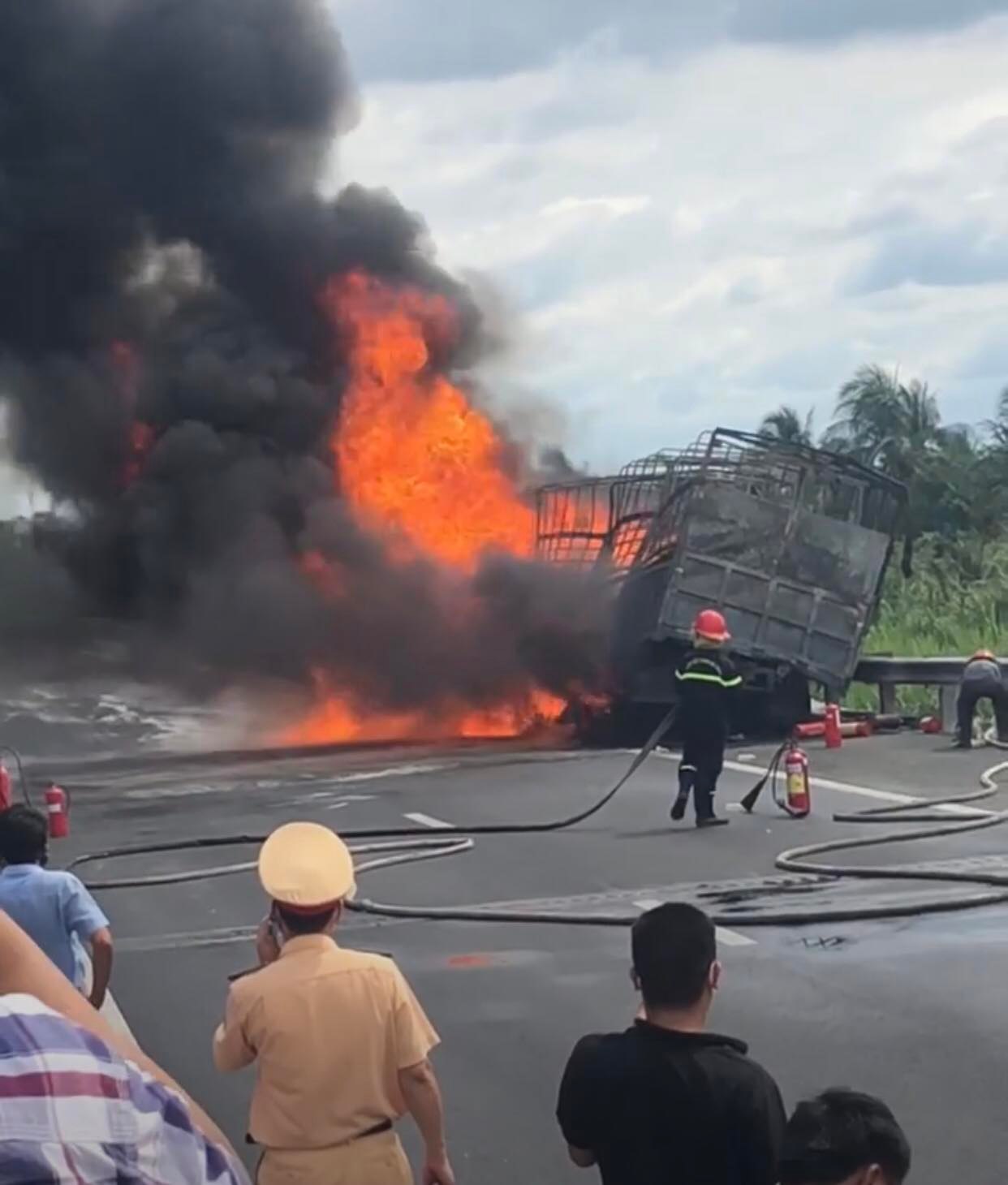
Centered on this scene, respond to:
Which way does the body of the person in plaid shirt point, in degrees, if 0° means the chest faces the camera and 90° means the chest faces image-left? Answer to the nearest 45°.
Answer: approximately 180°

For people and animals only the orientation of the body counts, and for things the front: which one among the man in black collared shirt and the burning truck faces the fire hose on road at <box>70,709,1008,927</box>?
the man in black collared shirt

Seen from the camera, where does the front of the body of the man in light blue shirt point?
away from the camera

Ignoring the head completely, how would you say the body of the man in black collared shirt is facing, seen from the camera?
away from the camera

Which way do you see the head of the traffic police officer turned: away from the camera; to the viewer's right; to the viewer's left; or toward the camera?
away from the camera

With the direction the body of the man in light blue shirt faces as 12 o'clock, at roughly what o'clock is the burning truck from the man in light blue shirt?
The burning truck is roughly at 1 o'clock from the man in light blue shirt.

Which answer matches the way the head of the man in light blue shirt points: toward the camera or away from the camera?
away from the camera

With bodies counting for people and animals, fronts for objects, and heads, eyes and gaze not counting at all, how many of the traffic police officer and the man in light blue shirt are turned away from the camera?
2

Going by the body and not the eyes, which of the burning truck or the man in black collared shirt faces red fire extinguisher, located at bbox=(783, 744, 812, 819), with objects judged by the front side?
the man in black collared shirt

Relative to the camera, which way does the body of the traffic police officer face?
away from the camera

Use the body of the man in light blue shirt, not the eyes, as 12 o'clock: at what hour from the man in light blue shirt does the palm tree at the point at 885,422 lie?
The palm tree is roughly at 1 o'clock from the man in light blue shirt.

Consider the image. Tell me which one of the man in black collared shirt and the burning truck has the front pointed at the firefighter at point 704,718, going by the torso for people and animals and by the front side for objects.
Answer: the man in black collared shirt

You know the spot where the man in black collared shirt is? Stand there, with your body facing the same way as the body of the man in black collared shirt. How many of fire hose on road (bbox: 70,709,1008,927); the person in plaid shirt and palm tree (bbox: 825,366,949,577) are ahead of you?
2
